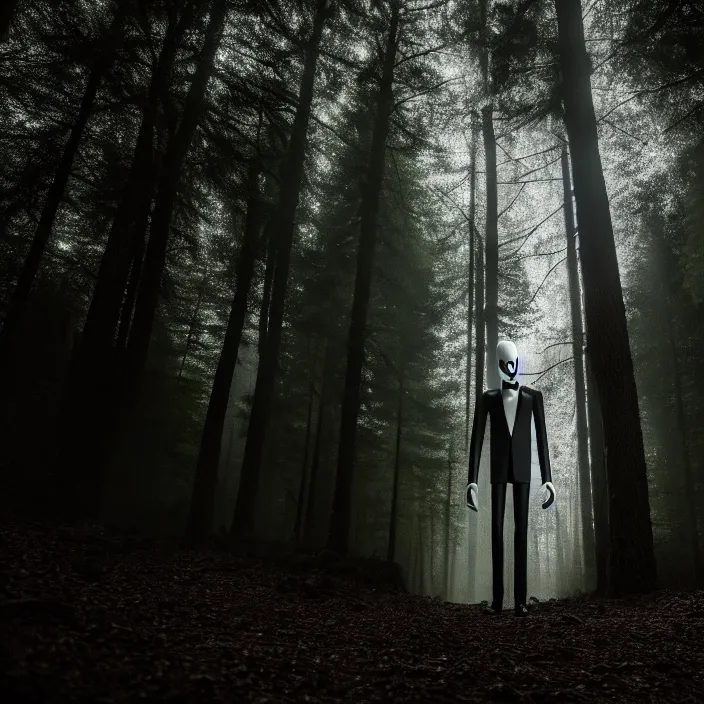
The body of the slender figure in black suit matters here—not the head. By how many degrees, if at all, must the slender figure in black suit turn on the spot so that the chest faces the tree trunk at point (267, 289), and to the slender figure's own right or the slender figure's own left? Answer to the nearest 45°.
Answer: approximately 135° to the slender figure's own right

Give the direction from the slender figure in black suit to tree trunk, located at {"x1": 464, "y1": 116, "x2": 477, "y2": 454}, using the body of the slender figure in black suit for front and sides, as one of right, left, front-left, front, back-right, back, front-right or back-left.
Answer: back

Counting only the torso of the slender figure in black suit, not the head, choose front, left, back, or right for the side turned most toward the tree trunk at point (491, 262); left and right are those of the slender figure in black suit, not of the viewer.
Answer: back

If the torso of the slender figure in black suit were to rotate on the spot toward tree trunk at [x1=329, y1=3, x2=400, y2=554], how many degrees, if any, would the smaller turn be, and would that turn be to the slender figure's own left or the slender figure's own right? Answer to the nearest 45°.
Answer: approximately 135° to the slender figure's own right

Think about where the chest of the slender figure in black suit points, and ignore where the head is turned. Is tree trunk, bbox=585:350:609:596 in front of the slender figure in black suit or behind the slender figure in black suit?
behind

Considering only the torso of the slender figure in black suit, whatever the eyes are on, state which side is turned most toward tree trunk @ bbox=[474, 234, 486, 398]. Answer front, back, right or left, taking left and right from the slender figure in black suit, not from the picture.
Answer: back

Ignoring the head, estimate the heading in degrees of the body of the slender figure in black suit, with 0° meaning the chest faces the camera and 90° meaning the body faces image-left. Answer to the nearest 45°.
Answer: approximately 0°

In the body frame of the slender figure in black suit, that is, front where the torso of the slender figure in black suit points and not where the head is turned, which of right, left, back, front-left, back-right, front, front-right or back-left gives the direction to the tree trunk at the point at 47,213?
right

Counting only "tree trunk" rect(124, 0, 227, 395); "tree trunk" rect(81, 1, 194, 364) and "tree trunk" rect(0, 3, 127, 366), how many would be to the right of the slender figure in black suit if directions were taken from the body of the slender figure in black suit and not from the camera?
3

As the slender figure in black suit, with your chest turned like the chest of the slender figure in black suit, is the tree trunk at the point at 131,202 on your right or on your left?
on your right
